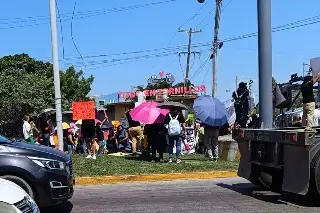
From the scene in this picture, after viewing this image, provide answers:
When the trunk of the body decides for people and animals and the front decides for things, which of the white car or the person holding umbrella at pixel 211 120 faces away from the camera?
the person holding umbrella

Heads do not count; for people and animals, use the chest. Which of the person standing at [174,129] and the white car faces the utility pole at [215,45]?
the person standing

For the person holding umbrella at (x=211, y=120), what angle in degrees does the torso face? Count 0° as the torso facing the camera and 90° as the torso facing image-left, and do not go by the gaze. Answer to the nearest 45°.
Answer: approximately 180°

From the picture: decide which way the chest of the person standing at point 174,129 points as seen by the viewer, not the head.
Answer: away from the camera

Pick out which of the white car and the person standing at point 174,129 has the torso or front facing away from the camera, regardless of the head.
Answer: the person standing

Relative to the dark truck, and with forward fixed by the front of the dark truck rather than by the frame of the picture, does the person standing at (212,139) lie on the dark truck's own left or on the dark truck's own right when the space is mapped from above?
on the dark truck's own left
